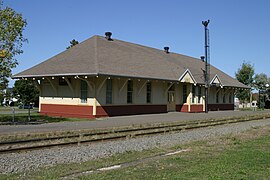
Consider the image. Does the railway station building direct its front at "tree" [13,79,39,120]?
no

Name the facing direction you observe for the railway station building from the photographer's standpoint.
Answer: facing the viewer and to the right of the viewer
